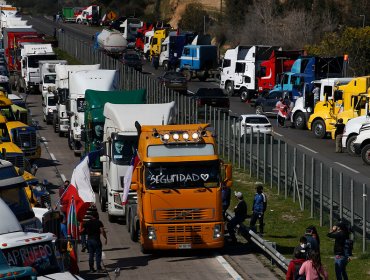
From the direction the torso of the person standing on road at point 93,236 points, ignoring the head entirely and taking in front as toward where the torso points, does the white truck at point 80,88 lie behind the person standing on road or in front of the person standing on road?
in front

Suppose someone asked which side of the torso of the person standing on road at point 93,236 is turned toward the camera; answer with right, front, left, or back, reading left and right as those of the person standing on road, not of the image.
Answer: back

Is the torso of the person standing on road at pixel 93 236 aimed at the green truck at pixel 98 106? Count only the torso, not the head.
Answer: yes

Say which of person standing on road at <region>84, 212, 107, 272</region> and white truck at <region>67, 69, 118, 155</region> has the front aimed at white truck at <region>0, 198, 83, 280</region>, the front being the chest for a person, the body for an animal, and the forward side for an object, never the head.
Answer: white truck at <region>67, 69, 118, 155</region>

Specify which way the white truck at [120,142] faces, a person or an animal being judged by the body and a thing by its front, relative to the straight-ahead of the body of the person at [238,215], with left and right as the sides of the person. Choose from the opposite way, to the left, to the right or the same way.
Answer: to the left

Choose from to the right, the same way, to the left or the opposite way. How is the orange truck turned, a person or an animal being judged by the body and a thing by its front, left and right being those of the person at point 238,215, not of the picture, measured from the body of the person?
to the left

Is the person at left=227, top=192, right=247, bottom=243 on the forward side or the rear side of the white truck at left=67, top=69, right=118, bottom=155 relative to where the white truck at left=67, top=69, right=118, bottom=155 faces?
on the forward side

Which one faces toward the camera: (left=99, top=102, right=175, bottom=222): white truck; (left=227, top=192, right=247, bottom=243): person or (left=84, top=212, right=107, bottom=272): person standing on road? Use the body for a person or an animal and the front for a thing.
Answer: the white truck

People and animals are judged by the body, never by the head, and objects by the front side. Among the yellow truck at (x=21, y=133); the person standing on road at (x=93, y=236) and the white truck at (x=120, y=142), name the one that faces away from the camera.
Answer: the person standing on road

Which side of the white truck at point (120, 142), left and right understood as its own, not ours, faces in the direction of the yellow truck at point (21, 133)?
back

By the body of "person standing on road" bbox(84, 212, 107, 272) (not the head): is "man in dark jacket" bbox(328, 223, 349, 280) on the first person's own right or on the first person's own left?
on the first person's own right

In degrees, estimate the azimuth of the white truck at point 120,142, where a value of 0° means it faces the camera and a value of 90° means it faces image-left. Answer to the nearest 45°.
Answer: approximately 0°

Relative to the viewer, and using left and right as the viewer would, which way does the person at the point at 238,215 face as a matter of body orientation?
facing to the left of the viewer

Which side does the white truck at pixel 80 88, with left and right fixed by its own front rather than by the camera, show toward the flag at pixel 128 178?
front
